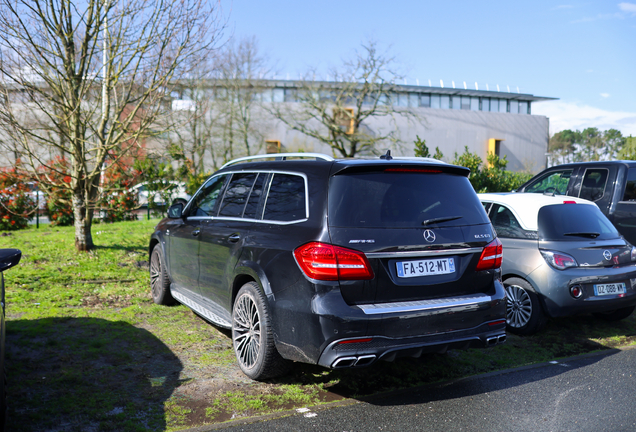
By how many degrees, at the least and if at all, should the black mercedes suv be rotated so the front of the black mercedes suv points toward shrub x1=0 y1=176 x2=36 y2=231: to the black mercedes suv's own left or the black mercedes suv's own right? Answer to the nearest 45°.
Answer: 0° — it already faces it

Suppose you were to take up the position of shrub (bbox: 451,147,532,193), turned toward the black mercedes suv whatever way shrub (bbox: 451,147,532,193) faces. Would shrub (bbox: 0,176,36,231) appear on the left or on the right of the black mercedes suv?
right

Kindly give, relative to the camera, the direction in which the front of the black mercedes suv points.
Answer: facing away from the viewer and to the left of the viewer

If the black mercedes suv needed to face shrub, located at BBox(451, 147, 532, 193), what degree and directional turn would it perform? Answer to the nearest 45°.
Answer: approximately 45° to its right
